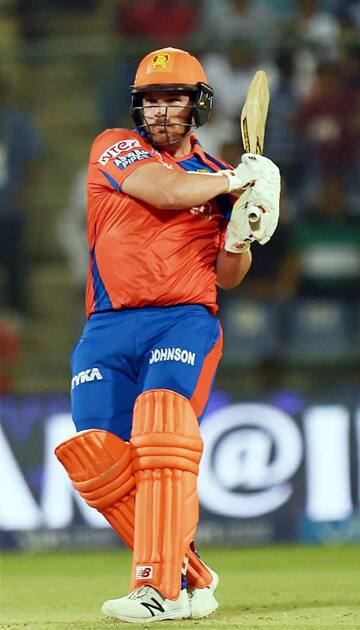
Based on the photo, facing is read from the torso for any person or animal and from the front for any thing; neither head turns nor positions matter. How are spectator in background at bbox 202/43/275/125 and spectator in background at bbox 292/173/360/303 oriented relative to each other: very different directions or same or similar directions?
same or similar directions

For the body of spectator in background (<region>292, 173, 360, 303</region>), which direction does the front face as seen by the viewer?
toward the camera

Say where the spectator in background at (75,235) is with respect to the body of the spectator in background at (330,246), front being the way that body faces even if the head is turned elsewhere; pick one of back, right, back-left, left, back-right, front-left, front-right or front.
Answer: right

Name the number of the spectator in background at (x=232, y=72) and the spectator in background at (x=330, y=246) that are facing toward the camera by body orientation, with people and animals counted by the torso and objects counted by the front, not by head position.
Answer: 2

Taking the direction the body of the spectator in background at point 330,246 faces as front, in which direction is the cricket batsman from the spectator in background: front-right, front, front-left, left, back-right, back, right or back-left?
front

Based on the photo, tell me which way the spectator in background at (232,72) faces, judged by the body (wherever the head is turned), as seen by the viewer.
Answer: toward the camera
